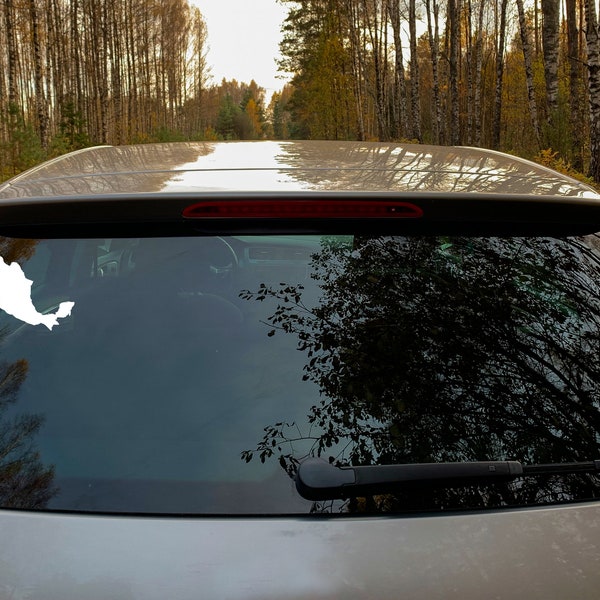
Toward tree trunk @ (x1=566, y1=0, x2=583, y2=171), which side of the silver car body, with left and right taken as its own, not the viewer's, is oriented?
front

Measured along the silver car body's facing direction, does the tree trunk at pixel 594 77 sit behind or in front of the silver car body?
in front

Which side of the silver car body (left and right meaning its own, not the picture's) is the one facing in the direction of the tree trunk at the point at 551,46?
front

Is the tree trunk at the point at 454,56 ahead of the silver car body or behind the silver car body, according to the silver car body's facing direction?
ahead

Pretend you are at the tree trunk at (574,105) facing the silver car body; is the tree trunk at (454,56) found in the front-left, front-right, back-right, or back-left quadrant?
back-right

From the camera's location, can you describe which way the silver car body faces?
facing away from the viewer
